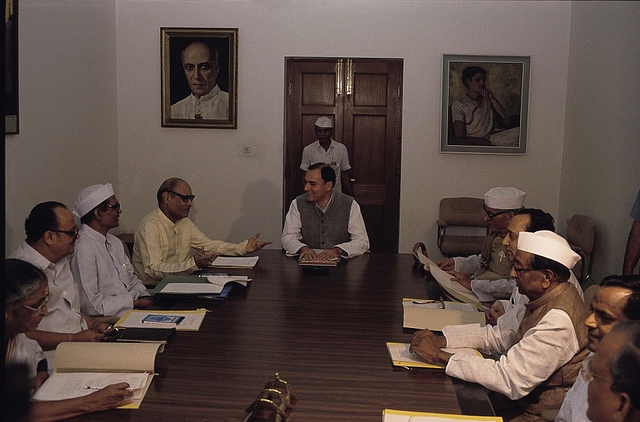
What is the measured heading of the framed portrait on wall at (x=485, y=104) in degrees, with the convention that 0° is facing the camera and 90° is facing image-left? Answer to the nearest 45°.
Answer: approximately 0°

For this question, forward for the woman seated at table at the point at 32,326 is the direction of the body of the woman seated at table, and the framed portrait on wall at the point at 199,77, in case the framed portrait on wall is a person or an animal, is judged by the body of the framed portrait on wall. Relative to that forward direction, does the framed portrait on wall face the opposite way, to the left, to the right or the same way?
to the right

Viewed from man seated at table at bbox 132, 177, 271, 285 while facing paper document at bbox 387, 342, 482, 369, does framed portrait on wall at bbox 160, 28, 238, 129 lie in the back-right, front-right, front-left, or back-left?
back-left

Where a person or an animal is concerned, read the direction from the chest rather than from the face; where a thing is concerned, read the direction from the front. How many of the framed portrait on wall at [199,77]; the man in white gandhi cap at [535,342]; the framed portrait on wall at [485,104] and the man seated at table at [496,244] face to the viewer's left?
2

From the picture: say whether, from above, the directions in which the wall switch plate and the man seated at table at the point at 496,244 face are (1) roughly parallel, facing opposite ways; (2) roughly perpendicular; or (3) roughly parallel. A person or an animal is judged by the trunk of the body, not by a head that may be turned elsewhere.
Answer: roughly perpendicular

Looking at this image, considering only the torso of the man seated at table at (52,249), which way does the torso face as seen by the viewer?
to the viewer's right

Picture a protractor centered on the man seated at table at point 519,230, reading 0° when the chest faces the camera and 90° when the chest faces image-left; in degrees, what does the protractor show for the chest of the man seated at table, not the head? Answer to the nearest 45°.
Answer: approximately 90°

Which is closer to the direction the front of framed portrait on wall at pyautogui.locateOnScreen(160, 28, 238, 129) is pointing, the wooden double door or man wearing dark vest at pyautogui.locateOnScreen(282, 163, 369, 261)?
the man wearing dark vest

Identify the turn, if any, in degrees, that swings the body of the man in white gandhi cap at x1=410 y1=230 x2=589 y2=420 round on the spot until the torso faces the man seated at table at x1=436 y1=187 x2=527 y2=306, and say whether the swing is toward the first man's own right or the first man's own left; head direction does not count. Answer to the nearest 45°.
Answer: approximately 90° to the first man's own right

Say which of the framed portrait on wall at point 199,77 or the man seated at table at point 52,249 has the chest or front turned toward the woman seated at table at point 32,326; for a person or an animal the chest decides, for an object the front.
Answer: the framed portrait on wall

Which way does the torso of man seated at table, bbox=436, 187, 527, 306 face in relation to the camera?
to the viewer's left
